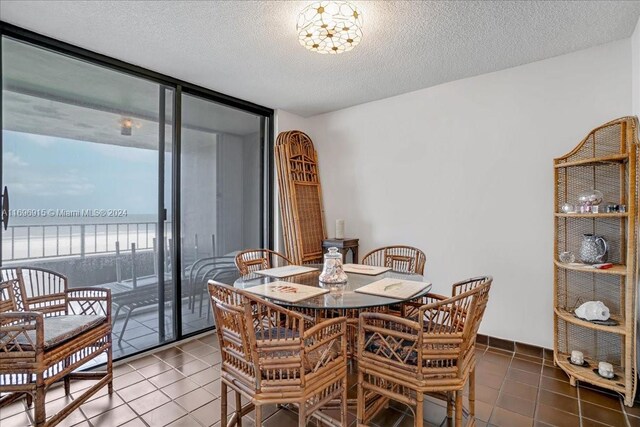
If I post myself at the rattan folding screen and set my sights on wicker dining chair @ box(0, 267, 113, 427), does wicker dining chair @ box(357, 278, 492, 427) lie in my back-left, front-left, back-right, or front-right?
front-left

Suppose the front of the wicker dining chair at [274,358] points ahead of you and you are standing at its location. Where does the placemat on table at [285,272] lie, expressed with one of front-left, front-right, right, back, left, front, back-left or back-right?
front-left

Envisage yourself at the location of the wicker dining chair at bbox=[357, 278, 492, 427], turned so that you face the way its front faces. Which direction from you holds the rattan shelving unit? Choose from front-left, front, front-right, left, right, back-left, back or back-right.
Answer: right

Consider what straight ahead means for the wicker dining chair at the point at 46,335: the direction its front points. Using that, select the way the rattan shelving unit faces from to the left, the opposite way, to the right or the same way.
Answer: the opposite way

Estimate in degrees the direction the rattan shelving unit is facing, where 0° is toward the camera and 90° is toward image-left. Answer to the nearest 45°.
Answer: approximately 45°

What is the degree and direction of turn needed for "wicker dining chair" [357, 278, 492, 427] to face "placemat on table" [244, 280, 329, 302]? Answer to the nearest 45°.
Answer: approximately 45° to its left

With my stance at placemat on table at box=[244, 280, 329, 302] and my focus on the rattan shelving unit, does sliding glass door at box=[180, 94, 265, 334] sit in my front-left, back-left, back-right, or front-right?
back-left

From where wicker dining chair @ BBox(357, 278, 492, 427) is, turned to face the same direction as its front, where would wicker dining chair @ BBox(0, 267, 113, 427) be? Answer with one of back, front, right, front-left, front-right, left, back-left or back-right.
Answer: front-left

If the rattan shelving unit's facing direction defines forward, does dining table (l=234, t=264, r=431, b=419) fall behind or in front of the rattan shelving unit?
in front

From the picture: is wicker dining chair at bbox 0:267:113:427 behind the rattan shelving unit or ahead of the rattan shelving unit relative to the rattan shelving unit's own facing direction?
ahead

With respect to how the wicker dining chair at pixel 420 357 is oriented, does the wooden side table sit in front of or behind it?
in front

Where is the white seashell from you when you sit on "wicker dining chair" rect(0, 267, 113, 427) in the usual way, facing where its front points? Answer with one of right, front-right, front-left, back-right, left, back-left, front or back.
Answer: front

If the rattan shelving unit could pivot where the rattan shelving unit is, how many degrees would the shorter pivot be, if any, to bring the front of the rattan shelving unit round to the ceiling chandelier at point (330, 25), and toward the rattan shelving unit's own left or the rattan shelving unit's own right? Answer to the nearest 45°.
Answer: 0° — it already faces it

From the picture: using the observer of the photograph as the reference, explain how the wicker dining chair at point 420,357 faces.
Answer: facing away from the viewer and to the left of the viewer

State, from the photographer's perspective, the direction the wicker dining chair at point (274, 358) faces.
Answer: facing away from the viewer and to the right of the viewer

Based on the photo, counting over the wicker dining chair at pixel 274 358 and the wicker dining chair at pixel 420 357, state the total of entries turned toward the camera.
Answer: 0

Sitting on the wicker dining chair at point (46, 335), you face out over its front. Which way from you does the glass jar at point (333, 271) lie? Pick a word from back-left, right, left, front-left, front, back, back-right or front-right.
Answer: front

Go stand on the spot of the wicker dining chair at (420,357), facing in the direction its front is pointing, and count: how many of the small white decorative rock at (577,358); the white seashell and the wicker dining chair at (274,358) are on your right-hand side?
2

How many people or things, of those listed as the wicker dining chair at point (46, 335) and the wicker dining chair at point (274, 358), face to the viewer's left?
0

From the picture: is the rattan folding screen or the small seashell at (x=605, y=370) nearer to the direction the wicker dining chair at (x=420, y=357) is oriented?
the rattan folding screen

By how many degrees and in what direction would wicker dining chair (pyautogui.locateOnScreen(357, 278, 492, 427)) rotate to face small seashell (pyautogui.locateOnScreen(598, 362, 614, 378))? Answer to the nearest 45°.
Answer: approximately 90° to its right
